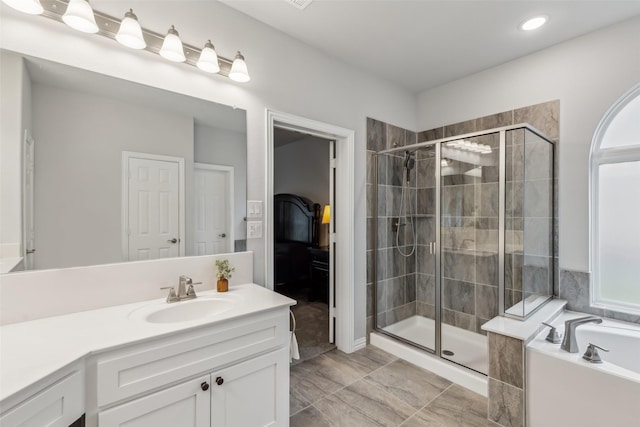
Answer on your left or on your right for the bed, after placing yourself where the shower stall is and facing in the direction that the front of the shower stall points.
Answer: on your right

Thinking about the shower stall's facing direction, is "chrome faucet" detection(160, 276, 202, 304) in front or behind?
in front

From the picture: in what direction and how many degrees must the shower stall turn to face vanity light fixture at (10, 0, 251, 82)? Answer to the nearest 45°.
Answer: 0° — it already faces it

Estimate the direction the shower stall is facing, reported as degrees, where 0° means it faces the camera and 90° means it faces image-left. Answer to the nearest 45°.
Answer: approximately 45°

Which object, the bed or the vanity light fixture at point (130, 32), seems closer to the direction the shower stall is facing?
the vanity light fixture

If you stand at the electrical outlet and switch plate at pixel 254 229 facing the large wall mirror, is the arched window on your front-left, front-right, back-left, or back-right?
back-left

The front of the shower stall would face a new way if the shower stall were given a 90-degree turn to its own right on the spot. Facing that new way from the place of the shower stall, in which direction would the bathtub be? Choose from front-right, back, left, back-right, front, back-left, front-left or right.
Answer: back

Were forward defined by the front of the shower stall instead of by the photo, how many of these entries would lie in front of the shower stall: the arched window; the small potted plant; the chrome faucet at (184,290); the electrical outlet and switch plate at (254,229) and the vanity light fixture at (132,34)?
4
